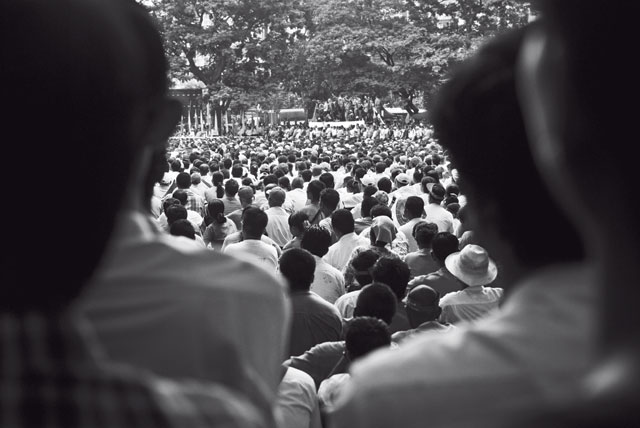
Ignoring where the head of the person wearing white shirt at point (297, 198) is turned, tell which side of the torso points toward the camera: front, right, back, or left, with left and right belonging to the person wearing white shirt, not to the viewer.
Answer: back

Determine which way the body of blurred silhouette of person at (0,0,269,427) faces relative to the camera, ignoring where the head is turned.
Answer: away from the camera

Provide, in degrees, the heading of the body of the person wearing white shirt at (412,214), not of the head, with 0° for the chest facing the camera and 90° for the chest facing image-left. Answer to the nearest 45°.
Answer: approximately 180°

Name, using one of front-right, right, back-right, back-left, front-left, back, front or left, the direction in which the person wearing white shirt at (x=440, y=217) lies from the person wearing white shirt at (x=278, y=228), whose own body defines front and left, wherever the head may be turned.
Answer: right

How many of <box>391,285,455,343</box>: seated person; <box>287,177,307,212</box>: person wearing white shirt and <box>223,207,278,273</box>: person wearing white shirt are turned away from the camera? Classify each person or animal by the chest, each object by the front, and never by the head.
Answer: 3

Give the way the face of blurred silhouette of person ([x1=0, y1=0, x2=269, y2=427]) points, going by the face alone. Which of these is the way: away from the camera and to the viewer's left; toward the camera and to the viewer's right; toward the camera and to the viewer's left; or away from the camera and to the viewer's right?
away from the camera and to the viewer's right

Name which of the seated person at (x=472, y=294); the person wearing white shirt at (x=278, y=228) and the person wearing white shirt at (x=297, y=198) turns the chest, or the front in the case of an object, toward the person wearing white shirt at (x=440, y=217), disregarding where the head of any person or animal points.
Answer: the seated person

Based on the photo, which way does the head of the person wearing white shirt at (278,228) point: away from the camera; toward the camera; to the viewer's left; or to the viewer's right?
away from the camera

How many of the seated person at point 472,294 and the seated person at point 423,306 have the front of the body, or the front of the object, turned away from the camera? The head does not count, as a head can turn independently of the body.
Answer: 2

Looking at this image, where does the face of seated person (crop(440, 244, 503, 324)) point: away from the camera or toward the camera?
away from the camera

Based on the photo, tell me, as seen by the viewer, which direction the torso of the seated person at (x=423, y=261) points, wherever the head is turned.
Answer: away from the camera

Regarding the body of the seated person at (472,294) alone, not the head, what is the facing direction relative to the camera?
away from the camera

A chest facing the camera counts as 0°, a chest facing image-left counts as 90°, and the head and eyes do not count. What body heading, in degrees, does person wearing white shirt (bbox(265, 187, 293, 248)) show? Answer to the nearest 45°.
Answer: approximately 180°

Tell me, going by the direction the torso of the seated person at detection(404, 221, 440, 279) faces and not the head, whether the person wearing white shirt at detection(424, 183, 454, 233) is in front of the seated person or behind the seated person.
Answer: in front

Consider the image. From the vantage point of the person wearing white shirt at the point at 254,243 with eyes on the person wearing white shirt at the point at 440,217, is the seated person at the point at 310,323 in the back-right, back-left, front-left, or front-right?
back-right

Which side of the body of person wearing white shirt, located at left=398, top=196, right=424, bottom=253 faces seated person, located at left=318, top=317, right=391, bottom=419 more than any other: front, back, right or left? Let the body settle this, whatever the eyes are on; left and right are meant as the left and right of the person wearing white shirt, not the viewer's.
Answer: back

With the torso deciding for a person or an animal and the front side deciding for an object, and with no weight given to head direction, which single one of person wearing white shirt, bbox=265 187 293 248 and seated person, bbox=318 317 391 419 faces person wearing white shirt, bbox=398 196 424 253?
the seated person

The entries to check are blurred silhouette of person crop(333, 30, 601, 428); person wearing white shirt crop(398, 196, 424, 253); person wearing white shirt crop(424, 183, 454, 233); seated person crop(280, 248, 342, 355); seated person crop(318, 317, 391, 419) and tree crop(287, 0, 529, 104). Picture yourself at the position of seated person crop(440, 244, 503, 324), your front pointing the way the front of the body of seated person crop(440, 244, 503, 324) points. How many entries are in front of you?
3
